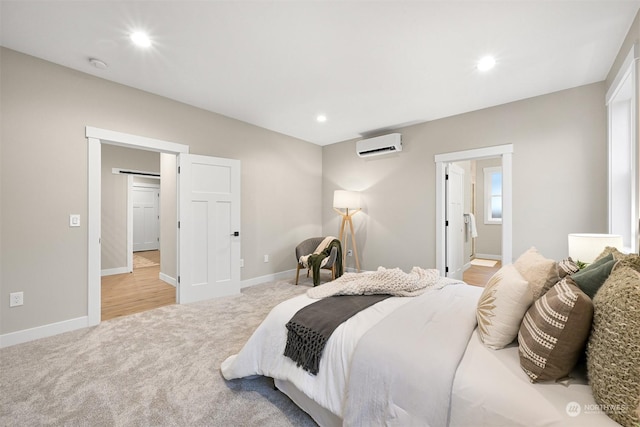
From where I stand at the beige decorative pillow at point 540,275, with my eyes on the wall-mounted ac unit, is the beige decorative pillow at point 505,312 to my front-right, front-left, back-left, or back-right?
back-left

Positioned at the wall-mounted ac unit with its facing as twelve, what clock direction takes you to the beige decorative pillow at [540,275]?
The beige decorative pillow is roughly at 10 o'clock from the wall-mounted ac unit.

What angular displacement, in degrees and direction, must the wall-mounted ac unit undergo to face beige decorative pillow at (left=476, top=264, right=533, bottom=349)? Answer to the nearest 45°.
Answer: approximately 45° to its left

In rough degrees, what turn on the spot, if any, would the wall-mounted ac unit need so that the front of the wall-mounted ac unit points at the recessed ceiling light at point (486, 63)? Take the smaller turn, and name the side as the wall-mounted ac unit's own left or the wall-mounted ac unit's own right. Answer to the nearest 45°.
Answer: approximately 90° to the wall-mounted ac unit's own left

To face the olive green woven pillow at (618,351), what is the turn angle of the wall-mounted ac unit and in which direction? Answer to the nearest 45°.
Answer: approximately 45° to its left

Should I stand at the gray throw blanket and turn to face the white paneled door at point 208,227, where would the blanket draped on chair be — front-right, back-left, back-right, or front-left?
front-right

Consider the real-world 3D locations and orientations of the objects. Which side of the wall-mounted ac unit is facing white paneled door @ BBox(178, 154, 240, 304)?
front

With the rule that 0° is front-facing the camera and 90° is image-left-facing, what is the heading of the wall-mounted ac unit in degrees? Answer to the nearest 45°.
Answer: approximately 45°

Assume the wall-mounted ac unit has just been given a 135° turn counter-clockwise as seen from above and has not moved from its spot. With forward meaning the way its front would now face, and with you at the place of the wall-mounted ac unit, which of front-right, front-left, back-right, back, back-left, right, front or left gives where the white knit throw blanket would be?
right

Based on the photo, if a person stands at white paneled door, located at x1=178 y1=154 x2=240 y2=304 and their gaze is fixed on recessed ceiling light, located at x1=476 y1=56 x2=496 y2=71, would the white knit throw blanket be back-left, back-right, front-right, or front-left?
front-right

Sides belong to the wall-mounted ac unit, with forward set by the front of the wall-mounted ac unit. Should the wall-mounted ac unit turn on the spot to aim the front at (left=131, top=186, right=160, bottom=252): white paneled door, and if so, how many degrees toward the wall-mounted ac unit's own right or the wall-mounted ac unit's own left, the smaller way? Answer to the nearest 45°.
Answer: approximately 45° to the wall-mounted ac unit's own right

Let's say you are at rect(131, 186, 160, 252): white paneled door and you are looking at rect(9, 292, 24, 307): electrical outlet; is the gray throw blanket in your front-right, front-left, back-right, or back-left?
front-left

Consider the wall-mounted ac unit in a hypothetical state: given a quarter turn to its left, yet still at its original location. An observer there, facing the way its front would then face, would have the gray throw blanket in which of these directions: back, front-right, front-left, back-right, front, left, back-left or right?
front-right

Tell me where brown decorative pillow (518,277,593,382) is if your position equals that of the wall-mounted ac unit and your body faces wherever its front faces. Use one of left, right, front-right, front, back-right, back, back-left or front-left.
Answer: front-left

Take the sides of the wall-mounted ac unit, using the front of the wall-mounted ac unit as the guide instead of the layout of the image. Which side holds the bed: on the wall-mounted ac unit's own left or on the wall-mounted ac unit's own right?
on the wall-mounted ac unit's own left
